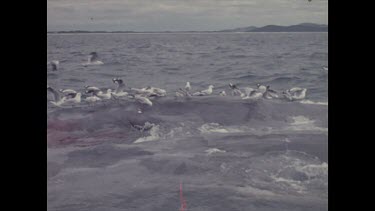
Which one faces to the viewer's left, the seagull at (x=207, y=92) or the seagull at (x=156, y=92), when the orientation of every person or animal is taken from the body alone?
the seagull at (x=156, y=92)

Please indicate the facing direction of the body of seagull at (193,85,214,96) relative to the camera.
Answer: to the viewer's right

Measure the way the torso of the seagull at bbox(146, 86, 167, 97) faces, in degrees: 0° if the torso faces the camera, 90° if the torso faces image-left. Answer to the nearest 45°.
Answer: approximately 90°
